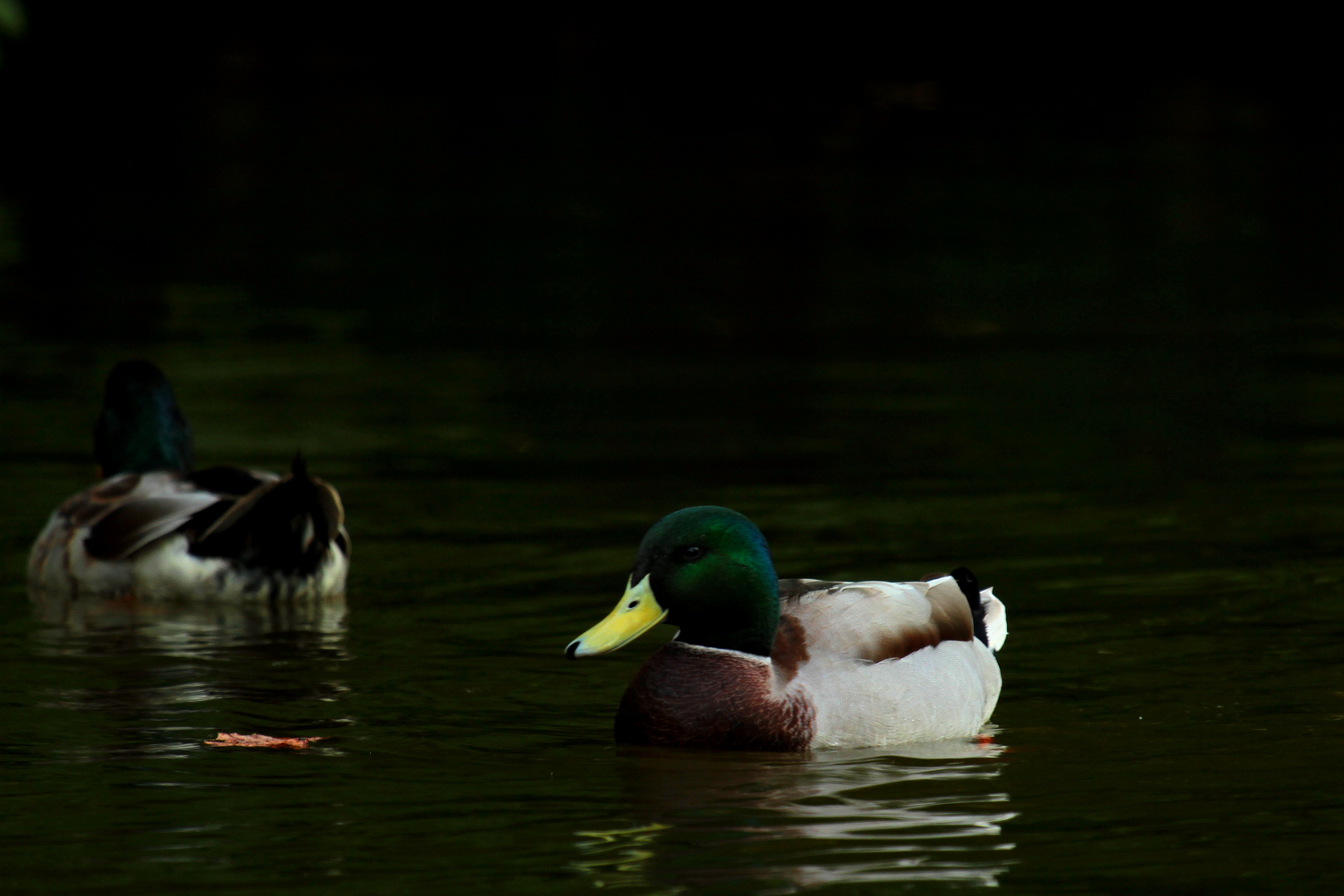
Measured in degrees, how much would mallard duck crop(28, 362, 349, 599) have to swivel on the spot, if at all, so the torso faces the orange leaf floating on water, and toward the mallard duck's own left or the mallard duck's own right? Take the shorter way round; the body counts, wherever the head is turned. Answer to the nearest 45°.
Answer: approximately 135° to the mallard duck's own left

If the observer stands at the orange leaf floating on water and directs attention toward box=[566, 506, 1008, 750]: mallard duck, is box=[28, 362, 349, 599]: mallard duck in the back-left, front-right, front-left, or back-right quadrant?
back-left

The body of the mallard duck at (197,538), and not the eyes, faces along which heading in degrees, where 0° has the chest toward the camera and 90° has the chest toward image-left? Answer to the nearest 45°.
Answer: approximately 135°

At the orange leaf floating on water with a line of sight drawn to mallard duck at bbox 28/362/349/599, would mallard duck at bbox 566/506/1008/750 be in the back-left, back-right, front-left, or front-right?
back-right

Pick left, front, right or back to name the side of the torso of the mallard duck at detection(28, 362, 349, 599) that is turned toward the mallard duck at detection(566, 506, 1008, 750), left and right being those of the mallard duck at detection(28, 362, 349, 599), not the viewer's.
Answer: back
